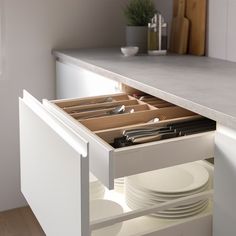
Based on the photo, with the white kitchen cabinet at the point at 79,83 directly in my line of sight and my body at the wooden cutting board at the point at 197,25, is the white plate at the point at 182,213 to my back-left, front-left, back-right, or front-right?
front-left

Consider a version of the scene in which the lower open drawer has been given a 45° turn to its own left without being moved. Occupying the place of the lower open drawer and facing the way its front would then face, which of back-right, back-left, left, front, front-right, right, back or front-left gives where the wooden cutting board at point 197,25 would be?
back

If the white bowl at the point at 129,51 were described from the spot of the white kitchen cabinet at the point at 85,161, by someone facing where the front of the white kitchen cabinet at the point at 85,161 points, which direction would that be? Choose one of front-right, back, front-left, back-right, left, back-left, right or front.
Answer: back-right

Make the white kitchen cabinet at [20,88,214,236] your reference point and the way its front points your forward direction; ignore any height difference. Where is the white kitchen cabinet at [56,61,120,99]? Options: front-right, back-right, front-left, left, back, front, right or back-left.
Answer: back-right

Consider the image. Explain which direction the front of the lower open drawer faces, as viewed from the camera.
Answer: facing the viewer and to the left of the viewer

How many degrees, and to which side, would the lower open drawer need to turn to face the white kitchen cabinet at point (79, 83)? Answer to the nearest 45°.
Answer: approximately 135° to its right
